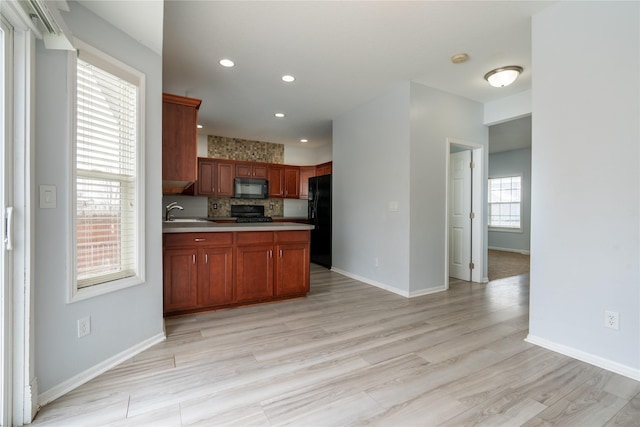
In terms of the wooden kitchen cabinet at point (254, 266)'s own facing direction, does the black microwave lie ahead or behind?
behind

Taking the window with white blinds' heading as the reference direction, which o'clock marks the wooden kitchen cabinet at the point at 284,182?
The wooden kitchen cabinet is roughly at 9 o'clock from the window with white blinds.

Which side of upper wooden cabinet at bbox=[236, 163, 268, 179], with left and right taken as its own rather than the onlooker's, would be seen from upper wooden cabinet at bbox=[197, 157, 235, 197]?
right

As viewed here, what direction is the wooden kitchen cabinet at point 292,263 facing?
toward the camera

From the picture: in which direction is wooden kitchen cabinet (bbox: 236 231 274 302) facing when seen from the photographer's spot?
facing the viewer

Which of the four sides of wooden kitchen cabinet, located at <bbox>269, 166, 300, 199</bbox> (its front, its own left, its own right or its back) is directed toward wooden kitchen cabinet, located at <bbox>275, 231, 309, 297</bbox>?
front

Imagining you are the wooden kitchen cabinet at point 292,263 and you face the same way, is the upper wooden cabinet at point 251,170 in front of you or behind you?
behind

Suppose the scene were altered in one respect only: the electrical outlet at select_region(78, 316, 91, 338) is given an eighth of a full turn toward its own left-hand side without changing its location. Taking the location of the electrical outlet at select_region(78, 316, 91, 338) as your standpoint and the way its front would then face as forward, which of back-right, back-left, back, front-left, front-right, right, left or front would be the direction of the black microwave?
front-left

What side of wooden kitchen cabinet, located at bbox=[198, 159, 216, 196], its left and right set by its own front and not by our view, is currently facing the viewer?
front

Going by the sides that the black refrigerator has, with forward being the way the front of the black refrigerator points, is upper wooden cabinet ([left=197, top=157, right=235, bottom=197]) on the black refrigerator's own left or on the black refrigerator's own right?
on the black refrigerator's own right

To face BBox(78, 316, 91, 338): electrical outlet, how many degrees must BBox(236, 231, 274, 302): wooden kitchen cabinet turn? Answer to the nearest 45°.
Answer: approximately 45° to its right

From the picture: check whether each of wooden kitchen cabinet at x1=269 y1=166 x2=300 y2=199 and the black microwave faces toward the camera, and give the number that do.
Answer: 2

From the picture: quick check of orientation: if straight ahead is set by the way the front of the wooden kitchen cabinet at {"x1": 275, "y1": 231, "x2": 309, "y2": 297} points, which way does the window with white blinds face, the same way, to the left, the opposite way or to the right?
to the left

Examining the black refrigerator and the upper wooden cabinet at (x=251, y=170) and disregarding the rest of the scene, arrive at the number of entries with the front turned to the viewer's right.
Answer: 0

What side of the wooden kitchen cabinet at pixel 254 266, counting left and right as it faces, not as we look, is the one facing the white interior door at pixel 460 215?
left

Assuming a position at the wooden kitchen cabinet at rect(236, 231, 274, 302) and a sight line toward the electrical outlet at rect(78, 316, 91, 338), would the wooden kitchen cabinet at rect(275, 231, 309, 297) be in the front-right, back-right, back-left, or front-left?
back-left
